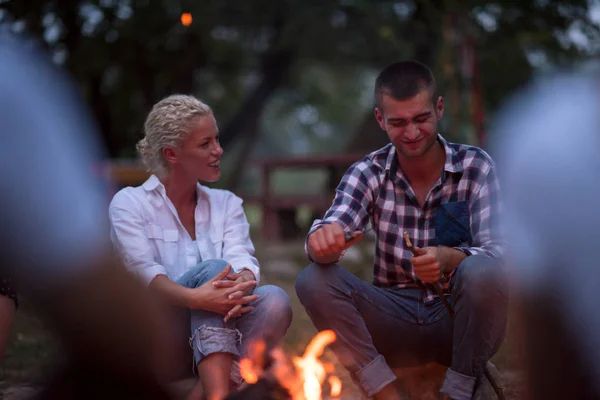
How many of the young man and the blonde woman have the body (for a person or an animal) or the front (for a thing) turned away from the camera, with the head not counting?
0

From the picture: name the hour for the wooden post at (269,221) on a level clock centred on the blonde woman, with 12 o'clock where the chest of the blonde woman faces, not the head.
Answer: The wooden post is roughly at 8 o'clock from the blonde woman.

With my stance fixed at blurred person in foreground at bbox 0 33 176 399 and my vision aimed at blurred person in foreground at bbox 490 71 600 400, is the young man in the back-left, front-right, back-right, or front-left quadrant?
front-left

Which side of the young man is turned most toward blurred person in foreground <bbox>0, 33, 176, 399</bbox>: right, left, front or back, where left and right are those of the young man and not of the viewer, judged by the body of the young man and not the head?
front

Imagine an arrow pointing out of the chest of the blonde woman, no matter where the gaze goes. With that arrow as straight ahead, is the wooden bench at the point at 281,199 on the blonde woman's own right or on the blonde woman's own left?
on the blonde woman's own left

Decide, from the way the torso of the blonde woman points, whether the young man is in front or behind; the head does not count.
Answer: in front

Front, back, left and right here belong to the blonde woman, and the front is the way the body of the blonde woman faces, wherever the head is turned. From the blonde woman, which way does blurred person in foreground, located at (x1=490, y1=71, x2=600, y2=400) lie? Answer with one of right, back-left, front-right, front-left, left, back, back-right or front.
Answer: front

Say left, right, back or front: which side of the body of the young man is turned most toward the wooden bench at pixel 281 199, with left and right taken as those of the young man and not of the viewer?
back

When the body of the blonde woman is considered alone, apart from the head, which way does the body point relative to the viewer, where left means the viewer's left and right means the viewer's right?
facing the viewer and to the right of the viewer

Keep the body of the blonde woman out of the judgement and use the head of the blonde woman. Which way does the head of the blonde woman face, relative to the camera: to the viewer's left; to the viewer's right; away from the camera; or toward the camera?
to the viewer's right

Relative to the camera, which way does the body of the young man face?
toward the camera

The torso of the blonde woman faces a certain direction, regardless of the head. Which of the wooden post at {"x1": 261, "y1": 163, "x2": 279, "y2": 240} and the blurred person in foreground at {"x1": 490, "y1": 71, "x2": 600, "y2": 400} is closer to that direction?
the blurred person in foreground

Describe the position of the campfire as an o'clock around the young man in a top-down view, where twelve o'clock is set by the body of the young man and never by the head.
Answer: The campfire is roughly at 2 o'clock from the young man.

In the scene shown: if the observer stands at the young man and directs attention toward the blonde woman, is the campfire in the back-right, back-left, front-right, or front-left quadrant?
front-left

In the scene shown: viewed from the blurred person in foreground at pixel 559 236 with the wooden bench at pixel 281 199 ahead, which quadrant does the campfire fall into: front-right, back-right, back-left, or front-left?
front-left
